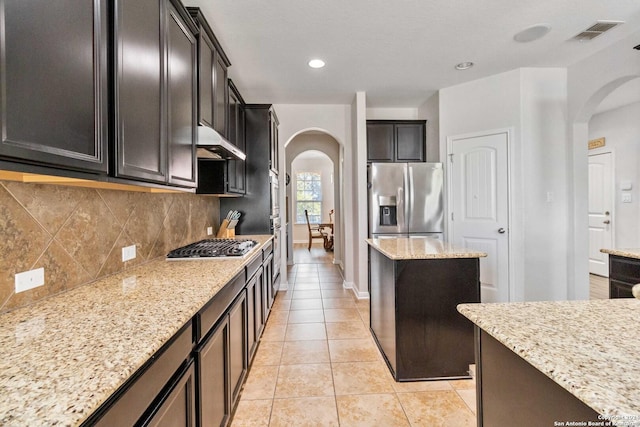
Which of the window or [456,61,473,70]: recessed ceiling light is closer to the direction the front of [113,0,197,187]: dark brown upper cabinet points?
the recessed ceiling light

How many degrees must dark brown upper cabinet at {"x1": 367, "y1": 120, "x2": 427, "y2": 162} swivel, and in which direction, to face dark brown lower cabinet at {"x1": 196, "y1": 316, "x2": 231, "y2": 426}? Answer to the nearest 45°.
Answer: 0° — it already faces it

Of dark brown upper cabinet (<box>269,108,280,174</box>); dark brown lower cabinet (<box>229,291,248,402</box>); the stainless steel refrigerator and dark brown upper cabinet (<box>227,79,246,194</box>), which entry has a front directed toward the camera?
the stainless steel refrigerator

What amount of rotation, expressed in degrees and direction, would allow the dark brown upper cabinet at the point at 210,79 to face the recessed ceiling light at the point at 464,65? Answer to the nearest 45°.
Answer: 0° — it already faces it

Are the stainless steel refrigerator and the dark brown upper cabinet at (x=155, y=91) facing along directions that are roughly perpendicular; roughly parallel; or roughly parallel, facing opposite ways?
roughly perpendicular

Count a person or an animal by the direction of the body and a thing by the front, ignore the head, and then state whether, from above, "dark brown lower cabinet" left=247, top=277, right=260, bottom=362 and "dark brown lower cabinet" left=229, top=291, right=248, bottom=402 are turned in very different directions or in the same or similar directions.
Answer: same or similar directions

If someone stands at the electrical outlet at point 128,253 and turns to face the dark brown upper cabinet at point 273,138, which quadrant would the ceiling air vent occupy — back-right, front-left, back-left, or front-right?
front-right

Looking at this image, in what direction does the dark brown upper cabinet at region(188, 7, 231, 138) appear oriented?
to the viewer's right

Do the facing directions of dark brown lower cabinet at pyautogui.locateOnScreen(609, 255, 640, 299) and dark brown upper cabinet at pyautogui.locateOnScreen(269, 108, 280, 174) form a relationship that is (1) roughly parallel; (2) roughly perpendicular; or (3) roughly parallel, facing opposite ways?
roughly parallel, facing opposite ways

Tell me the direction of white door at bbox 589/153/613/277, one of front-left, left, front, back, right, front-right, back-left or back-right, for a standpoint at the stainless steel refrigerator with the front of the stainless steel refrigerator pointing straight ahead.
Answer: back-left

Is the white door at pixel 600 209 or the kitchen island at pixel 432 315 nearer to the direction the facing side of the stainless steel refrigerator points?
the kitchen island

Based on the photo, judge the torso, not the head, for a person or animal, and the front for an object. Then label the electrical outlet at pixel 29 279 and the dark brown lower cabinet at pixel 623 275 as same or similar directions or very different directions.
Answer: very different directions

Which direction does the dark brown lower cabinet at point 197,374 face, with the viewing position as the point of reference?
facing to the right of the viewer

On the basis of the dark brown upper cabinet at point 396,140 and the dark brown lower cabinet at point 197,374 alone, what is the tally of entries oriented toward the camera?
1

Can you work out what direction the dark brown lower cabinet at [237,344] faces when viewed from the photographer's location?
facing to the right of the viewer

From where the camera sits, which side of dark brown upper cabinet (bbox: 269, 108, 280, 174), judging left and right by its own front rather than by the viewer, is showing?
right

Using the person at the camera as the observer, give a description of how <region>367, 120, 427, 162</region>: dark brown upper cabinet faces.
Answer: facing the viewer

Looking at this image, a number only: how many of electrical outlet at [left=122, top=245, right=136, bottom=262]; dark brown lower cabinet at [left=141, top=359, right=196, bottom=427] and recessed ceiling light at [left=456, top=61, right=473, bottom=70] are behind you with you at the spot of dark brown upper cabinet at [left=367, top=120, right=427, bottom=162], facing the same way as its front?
0

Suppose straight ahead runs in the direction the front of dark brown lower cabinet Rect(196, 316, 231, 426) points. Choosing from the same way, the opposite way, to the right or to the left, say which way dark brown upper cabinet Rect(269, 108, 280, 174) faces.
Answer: the same way

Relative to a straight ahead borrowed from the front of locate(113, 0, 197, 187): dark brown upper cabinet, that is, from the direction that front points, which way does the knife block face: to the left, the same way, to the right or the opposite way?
the same way
